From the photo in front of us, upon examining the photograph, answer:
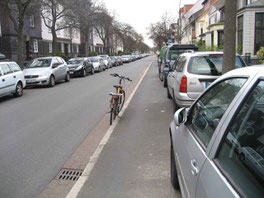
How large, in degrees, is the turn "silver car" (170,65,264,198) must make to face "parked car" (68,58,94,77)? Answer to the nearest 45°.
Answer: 0° — it already faces it

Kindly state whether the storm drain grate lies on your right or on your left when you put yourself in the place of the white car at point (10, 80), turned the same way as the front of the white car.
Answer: on your left

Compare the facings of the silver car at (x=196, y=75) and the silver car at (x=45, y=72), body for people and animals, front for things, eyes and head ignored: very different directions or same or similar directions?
very different directions

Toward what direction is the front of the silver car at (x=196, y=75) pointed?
away from the camera

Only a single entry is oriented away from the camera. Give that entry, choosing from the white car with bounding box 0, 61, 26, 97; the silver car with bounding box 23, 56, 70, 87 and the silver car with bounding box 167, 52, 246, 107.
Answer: the silver car with bounding box 167, 52, 246, 107

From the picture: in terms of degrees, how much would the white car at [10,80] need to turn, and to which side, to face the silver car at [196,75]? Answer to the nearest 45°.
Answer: approximately 90° to its left

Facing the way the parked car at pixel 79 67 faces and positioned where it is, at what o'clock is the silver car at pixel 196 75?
The silver car is roughly at 10 o'clock from the parked car.

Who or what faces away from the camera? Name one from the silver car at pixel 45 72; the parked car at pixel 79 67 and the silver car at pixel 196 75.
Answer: the silver car at pixel 196 75

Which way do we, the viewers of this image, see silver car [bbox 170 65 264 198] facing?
facing away from the viewer and to the left of the viewer

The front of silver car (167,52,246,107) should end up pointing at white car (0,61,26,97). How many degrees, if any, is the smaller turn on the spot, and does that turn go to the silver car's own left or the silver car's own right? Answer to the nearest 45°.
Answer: approximately 45° to the silver car's own left

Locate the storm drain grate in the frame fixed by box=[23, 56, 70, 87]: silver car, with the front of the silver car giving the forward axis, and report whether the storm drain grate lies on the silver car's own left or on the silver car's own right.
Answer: on the silver car's own left

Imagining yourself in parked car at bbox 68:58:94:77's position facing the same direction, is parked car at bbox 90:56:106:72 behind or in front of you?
behind

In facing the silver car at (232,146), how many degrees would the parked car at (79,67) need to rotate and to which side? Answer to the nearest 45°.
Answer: approximately 45° to its left
